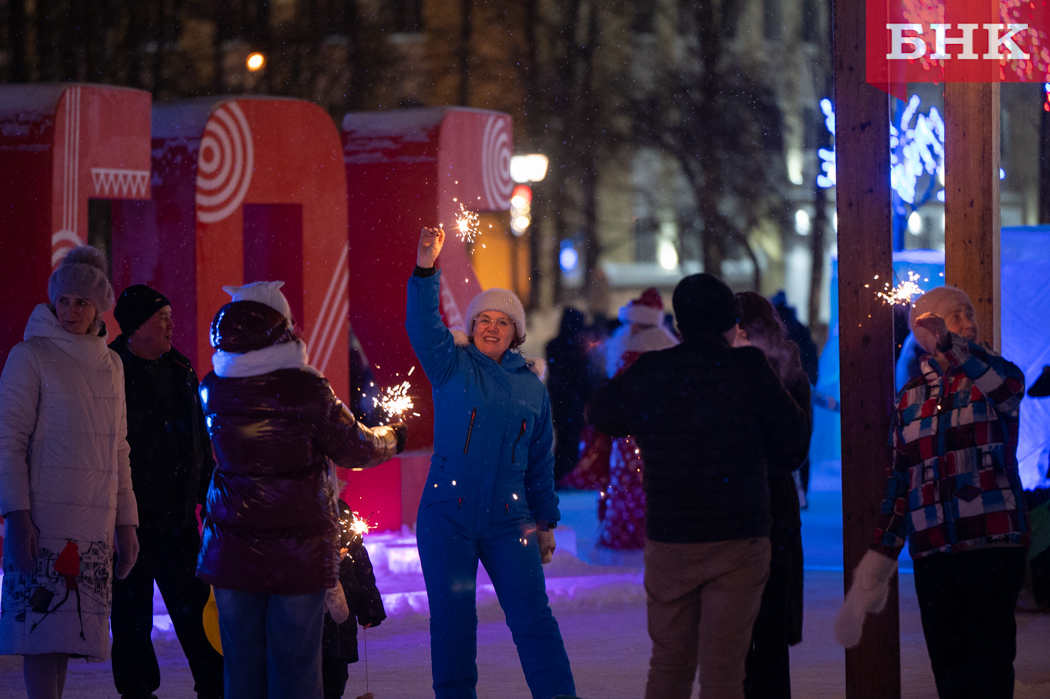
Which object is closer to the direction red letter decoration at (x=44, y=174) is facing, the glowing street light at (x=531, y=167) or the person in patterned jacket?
the person in patterned jacket

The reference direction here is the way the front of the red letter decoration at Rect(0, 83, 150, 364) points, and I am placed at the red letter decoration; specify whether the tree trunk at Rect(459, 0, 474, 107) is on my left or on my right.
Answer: on my left

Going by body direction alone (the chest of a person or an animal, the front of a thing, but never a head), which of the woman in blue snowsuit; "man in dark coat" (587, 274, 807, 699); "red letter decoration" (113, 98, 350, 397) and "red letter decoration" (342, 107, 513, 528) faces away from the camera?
the man in dark coat

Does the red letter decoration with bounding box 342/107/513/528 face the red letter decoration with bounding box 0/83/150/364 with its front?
no

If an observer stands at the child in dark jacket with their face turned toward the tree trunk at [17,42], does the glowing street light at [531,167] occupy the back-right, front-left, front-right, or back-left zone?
front-right

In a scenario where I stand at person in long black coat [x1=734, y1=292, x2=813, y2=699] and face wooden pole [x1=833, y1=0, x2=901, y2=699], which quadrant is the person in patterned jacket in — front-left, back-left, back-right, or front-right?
front-right

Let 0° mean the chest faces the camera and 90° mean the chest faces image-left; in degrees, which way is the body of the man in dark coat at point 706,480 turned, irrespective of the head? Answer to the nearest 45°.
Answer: approximately 180°

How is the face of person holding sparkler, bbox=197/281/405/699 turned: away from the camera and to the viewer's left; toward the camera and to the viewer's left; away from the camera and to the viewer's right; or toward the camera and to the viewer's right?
away from the camera and to the viewer's right

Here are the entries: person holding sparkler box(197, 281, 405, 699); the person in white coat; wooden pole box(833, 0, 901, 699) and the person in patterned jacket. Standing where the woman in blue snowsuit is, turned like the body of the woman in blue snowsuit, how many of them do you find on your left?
2

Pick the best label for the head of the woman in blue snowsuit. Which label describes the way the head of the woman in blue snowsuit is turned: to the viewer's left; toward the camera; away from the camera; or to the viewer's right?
toward the camera

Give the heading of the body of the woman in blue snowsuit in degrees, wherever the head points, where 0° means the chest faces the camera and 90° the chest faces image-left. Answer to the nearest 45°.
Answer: approximately 0°

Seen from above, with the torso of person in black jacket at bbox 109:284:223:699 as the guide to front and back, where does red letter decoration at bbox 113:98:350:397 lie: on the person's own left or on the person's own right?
on the person's own left

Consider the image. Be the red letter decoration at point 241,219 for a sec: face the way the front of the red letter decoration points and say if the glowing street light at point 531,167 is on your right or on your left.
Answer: on your left

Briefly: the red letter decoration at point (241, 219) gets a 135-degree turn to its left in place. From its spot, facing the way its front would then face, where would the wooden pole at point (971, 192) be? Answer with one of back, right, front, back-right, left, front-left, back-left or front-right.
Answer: back-right

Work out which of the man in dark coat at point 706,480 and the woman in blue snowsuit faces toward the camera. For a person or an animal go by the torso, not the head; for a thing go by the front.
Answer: the woman in blue snowsuit

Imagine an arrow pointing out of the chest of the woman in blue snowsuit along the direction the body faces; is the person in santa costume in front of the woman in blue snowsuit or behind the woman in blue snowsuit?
behind

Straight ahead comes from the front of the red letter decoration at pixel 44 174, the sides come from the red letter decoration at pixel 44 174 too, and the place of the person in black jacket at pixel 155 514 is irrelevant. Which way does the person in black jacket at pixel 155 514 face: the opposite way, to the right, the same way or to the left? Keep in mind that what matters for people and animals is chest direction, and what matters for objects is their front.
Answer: the same way

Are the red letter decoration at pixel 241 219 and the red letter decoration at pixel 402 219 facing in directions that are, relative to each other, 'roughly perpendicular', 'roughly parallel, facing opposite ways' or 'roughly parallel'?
roughly parallel
